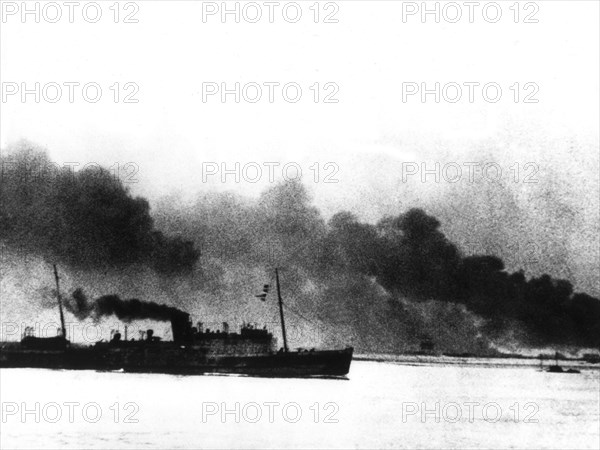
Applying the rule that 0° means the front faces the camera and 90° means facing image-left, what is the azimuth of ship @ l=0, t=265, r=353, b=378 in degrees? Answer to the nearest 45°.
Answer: approximately 270°
